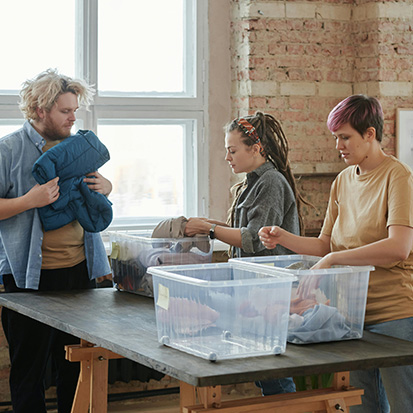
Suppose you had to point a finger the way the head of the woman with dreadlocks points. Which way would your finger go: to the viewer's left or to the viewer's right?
to the viewer's left

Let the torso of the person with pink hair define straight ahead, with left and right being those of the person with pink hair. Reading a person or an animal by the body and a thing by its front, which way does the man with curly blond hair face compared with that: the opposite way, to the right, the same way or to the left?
to the left

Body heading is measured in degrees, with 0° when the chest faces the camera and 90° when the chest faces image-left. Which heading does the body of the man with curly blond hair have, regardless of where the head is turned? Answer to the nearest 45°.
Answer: approximately 315°

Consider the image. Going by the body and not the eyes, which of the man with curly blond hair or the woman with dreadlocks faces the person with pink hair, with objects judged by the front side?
the man with curly blond hair

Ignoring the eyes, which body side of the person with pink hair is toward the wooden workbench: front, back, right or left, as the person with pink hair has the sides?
front

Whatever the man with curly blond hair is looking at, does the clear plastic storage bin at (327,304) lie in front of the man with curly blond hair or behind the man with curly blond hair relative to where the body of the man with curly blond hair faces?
in front

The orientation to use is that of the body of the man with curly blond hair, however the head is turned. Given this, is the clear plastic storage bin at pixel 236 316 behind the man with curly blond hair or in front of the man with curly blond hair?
in front

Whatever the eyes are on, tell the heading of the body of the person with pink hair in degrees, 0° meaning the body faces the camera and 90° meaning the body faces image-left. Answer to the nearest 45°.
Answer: approximately 45°

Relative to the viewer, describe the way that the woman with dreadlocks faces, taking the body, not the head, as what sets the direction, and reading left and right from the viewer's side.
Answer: facing to the left of the viewer

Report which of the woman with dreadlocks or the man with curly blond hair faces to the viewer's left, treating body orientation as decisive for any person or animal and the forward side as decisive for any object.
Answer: the woman with dreadlocks

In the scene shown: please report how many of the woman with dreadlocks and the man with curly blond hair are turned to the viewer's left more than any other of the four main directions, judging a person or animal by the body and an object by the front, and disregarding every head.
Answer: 1

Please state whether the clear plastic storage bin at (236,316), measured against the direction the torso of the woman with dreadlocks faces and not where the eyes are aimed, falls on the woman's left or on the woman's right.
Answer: on the woman's left
